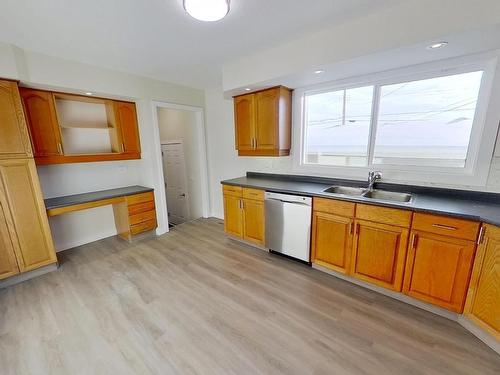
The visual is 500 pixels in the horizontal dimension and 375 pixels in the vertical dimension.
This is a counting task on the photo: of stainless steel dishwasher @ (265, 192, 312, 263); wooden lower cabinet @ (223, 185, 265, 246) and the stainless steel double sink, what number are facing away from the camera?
0

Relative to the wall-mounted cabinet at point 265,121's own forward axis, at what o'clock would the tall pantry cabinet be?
The tall pantry cabinet is roughly at 1 o'clock from the wall-mounted cabinet.

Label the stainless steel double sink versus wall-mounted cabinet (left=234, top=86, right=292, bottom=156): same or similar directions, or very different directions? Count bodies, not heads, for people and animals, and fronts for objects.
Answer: same or similar directions

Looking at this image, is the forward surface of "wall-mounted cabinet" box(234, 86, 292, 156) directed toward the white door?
no

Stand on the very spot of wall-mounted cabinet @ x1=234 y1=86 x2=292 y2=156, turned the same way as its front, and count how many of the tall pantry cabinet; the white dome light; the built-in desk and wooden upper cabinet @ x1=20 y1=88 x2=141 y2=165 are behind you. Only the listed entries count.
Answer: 0

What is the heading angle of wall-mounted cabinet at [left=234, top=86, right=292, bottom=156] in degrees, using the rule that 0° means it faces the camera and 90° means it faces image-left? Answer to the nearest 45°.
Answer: approximately 45°

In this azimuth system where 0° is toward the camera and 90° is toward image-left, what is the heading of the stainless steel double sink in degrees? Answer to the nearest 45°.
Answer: approximately 45°

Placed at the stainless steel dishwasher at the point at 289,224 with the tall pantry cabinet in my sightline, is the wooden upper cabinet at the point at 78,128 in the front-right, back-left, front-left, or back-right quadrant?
front-right

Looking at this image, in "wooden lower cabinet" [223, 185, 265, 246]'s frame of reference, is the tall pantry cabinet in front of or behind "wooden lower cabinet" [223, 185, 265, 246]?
in front

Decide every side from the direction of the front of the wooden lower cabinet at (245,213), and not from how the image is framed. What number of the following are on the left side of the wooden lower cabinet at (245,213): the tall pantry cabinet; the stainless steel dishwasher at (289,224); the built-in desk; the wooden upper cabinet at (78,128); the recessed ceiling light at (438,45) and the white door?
2

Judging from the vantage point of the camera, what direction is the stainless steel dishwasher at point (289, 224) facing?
facing the viewer and to the left of the viewer

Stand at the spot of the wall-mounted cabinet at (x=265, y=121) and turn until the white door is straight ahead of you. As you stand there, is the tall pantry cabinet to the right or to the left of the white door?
left

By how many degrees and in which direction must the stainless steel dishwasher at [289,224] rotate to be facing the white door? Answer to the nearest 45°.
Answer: approximately 90° to its right

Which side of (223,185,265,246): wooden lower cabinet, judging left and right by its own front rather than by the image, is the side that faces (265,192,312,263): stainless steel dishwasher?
left

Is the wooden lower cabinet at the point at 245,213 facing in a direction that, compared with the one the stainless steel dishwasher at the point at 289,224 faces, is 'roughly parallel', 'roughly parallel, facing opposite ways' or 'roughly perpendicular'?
roughly parallel

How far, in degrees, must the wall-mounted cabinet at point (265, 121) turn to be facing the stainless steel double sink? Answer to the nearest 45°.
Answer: approximately 90° to its left

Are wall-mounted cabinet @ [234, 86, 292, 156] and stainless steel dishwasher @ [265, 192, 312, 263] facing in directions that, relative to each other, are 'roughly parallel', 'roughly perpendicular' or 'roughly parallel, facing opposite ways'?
roughly parallel

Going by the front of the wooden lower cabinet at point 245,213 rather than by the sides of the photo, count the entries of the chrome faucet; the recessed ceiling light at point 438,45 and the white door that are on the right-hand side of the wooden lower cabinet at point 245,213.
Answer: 1
